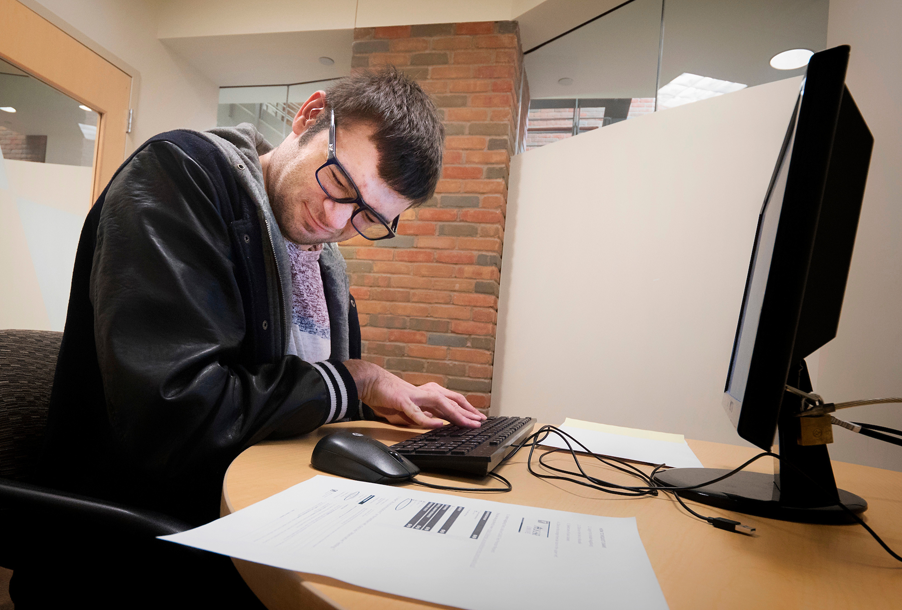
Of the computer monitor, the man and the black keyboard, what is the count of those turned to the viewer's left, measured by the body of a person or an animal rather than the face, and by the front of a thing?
2

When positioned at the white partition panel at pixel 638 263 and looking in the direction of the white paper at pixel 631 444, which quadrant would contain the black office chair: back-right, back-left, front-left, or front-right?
front-right

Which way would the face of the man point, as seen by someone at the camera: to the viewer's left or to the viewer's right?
to the viewer's right

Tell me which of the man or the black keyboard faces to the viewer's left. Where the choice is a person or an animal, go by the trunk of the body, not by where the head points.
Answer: the black keyboard

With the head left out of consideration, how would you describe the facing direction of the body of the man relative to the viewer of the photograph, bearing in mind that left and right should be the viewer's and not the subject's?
facing the viewer and to the right of the viewer

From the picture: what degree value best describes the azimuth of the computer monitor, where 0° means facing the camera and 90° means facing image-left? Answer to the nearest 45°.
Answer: approximately 90°

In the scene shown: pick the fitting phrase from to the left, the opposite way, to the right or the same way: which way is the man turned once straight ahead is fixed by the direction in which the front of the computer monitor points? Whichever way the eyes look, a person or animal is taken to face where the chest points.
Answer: the opposite way

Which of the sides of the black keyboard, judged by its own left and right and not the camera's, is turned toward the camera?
left

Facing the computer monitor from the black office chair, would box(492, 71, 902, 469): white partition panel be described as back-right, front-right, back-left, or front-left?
front-left

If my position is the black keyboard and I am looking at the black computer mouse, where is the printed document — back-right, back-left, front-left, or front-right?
front-left
